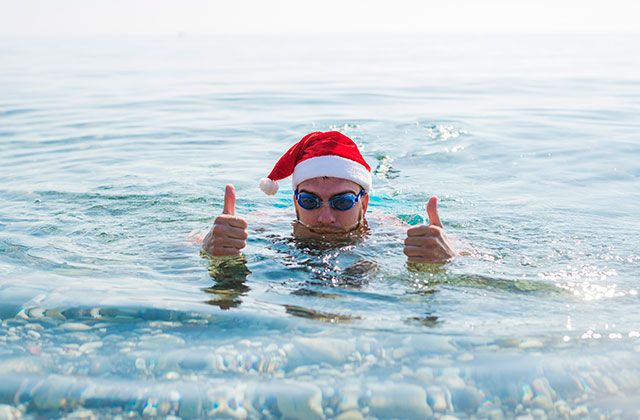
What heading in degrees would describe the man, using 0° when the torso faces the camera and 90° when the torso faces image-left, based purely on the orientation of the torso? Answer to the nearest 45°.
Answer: approximately 0°

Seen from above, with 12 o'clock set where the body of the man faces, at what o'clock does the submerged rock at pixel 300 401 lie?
The submerged rock is roughly at 12 o'clock from the man.

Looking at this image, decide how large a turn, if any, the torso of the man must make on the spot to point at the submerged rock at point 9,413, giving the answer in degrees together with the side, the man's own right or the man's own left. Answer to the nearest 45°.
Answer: approximately 45° to the man's own right

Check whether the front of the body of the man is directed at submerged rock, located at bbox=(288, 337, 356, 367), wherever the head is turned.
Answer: yes
